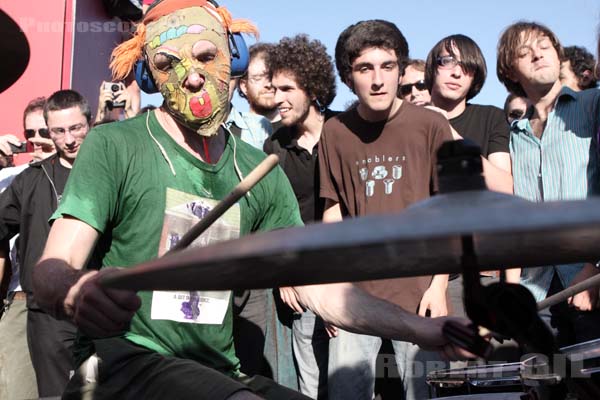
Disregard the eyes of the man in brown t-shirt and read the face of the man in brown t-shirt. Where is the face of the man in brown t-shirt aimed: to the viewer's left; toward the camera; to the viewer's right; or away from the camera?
toward the camera

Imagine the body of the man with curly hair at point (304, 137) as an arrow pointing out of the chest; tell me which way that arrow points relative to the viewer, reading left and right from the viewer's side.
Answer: facing the viewer and to the left of the viewer

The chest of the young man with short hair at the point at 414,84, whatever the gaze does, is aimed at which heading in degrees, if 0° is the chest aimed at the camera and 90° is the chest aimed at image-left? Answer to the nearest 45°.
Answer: approximately 0°

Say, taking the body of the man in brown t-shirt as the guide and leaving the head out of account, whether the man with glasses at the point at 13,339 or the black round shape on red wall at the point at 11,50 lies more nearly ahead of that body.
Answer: the black round shape on red wall

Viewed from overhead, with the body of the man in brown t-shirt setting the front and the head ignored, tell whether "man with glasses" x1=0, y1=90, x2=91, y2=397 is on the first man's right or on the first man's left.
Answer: on the first man's right

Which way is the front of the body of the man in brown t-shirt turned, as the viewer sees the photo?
toward the camera

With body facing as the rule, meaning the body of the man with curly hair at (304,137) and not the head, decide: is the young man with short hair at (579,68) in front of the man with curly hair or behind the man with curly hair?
behind

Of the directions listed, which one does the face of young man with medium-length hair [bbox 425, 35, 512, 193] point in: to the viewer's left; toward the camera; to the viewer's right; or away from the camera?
toward the camera

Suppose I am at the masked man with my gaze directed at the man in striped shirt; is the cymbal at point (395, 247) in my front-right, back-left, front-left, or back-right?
back-right

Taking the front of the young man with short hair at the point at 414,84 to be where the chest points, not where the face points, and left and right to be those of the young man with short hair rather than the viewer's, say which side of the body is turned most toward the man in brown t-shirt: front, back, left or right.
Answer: front

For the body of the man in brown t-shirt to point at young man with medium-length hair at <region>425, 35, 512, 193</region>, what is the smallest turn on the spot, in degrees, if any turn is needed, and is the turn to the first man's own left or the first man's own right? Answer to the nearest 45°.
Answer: approximately 135° to the first man's own left

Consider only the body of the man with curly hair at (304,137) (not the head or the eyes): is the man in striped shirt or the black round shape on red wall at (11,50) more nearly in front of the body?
the black round shape on red wall

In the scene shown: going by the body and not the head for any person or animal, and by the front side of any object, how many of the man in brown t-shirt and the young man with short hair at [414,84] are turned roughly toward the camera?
2

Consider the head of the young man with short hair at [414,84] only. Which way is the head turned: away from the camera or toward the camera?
toward the camera

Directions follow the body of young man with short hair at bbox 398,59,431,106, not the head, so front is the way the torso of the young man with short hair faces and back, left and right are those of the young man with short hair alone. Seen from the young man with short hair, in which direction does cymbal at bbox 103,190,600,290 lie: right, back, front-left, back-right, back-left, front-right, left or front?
front

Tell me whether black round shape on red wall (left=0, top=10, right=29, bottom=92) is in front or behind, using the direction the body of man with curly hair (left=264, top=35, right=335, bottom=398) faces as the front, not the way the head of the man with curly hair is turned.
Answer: in front

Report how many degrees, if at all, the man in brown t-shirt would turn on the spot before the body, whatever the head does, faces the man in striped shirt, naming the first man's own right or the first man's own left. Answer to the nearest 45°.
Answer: approximately 90° to the first man's own left

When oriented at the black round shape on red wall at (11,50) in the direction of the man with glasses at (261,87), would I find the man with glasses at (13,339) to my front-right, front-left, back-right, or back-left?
front-left

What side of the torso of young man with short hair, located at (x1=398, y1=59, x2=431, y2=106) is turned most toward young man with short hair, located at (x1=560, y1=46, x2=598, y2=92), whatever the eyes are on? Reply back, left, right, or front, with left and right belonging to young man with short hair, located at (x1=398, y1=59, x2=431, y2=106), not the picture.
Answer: left

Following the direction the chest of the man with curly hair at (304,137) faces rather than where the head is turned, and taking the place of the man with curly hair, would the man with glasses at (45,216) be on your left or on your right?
on your right
